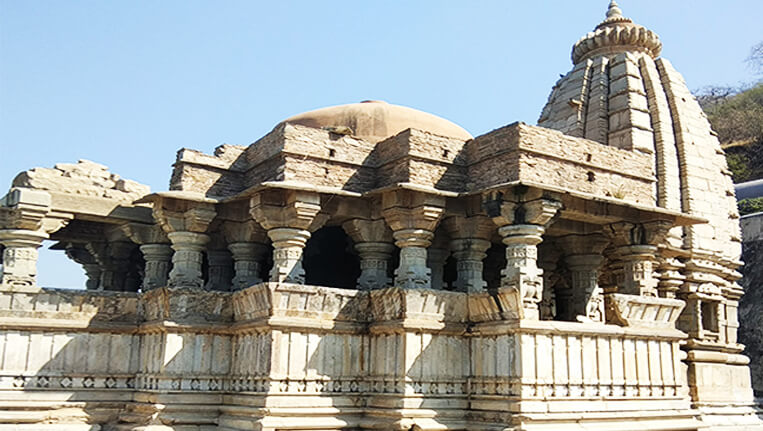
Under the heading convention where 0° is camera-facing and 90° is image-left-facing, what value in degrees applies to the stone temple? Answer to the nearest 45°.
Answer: approximately 45°
